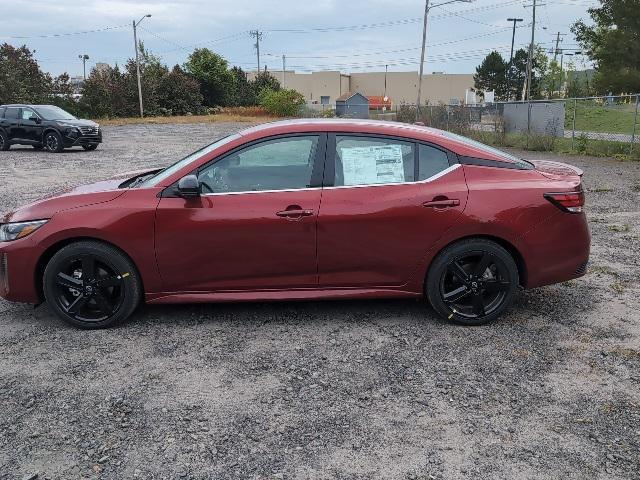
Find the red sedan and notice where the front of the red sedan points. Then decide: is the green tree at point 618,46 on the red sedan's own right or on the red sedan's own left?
on the red sedan's own right

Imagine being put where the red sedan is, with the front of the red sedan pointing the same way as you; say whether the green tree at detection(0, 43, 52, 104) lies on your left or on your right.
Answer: on your right

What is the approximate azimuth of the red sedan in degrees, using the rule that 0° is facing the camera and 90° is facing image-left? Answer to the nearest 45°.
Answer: approximately 90°

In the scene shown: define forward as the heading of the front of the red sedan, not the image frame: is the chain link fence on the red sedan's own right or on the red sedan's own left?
on the red sedan's own right
